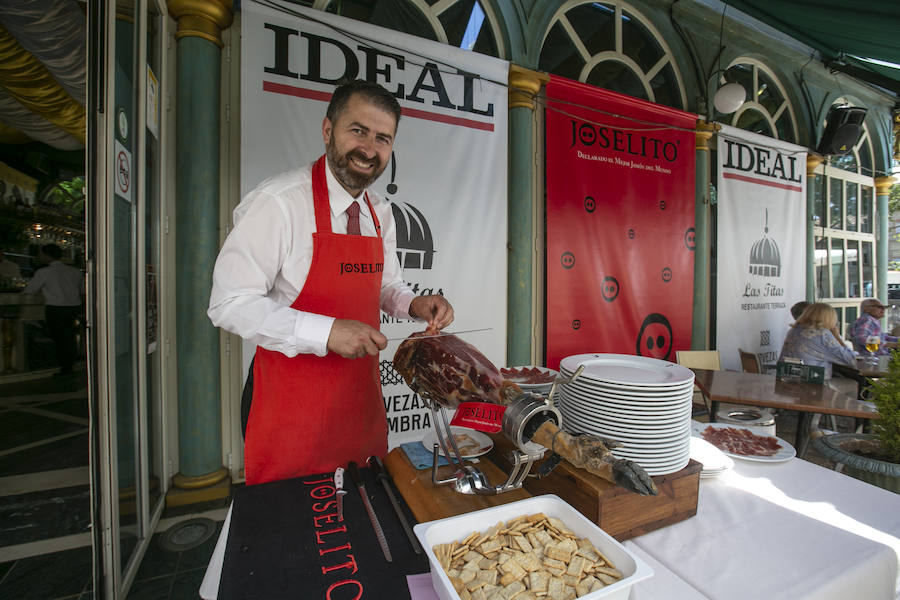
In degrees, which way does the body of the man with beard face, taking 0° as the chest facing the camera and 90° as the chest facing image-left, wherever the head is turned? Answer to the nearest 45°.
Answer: approximately 315°

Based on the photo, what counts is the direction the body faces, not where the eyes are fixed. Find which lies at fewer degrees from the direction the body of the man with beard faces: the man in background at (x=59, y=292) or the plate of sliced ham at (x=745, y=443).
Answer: the plate of sliced ham

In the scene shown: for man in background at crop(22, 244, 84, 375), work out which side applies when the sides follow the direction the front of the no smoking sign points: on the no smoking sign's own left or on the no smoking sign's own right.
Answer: on the no smoking sign's own left

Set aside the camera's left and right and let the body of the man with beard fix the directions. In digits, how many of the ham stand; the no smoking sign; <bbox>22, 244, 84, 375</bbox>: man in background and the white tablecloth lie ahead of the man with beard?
2

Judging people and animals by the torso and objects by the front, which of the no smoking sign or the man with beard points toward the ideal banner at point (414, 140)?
the no smoking sign

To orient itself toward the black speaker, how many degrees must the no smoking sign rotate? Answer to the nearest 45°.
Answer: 0° — it already faces it

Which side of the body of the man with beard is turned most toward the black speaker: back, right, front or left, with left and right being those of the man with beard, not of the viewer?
left

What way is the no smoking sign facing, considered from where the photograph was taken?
facing to the right of the viewer

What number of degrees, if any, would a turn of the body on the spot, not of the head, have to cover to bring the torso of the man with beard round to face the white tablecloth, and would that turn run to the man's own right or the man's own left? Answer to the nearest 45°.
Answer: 0° — they already face it
